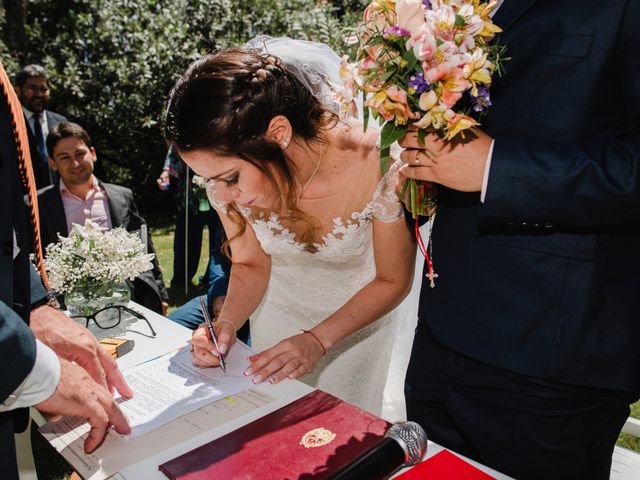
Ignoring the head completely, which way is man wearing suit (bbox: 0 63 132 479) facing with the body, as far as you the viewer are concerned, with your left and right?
facing to the right of the viewer

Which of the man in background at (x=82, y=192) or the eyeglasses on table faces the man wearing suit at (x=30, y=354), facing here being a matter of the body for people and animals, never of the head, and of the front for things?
the man in background

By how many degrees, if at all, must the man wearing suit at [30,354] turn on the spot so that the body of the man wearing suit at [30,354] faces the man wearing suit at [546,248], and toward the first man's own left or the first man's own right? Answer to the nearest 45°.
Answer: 0° — they already face them

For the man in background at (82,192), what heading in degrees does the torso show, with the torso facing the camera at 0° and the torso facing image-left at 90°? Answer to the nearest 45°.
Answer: approximately 0°

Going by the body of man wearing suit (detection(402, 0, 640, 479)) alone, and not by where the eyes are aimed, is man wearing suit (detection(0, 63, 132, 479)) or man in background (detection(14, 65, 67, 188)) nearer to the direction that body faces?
the man wearing suit

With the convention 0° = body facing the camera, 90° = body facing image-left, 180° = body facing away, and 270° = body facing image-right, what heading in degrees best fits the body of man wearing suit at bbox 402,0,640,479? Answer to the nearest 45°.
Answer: approximately 45°
